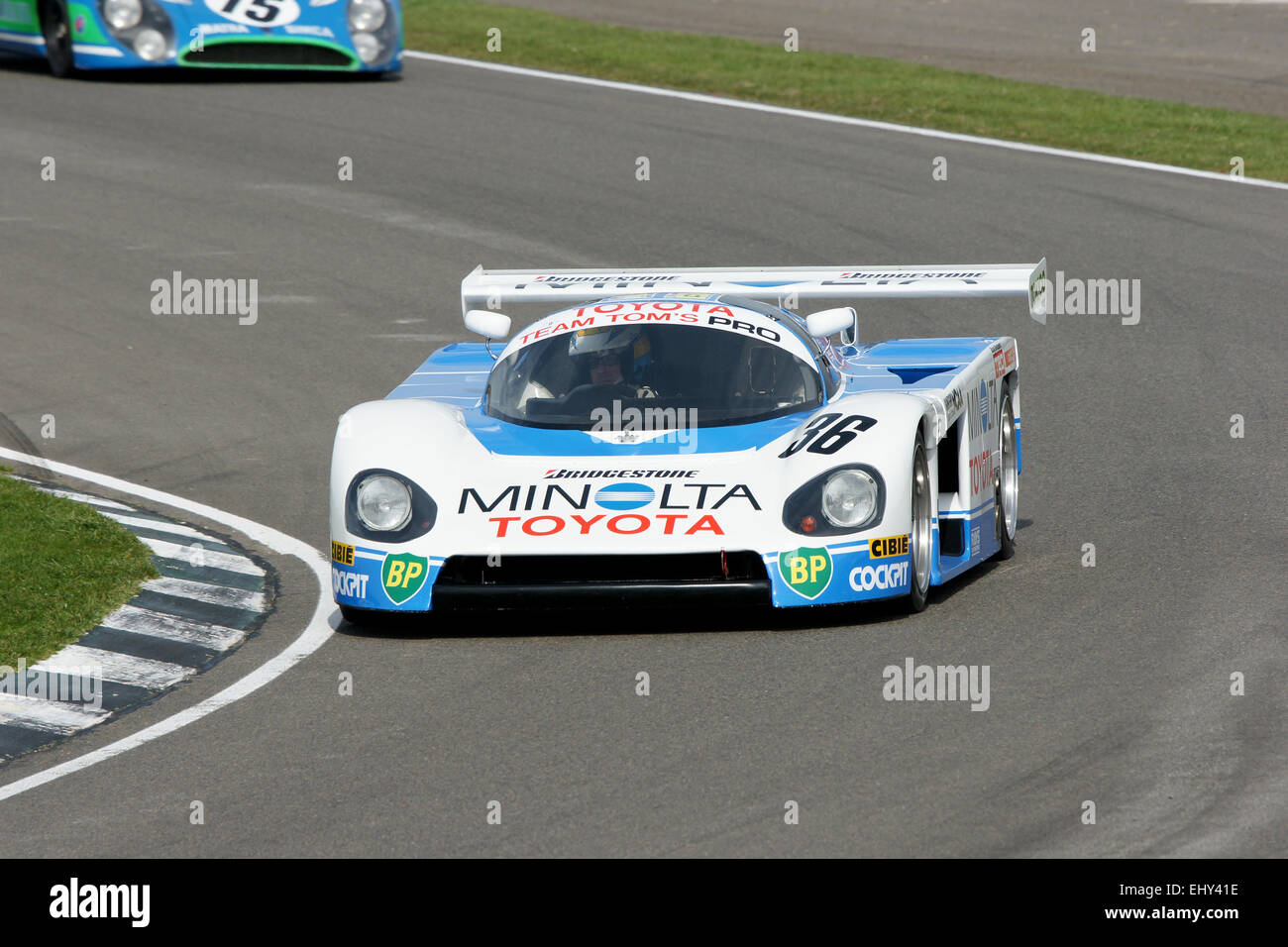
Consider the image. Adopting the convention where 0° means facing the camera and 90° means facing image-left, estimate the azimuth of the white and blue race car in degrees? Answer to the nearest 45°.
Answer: approximately 0°

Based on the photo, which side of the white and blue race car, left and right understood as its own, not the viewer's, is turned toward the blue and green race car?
back

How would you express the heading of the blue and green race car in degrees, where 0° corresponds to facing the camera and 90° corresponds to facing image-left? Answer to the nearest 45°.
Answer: approximately 315°
